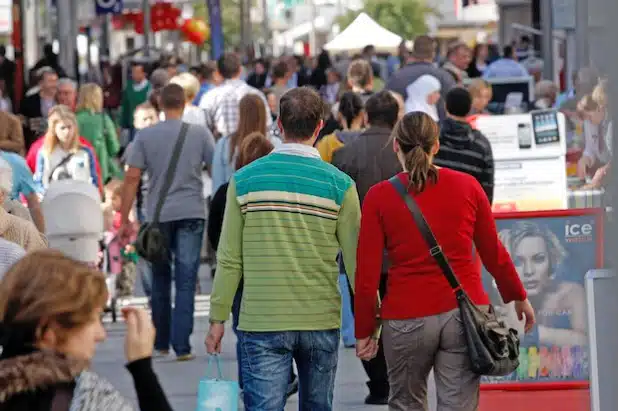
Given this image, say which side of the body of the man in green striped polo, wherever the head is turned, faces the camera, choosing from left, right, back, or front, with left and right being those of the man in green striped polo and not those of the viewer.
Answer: back

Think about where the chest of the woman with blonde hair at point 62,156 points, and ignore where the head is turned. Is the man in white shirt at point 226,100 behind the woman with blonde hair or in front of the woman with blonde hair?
behind

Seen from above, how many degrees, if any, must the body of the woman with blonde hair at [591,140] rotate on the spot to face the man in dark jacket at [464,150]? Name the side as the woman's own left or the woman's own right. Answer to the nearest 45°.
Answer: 0° — they already face them

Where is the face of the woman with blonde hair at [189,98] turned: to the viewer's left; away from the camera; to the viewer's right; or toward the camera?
away from the camera

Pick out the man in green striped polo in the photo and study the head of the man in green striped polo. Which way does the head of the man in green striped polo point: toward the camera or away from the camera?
away from the camera

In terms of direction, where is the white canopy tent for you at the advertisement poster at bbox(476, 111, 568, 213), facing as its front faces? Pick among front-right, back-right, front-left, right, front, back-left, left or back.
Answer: back

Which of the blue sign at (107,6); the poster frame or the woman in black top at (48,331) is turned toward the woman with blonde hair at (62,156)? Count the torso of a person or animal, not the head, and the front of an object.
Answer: the blue sign

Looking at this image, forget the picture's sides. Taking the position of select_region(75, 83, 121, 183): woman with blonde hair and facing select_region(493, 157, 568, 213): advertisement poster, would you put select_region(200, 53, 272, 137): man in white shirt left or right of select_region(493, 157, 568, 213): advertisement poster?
left

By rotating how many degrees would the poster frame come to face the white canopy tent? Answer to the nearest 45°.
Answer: approximately 180°

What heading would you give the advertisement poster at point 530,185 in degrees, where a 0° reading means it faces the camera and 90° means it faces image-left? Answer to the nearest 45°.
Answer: approximately 0°
